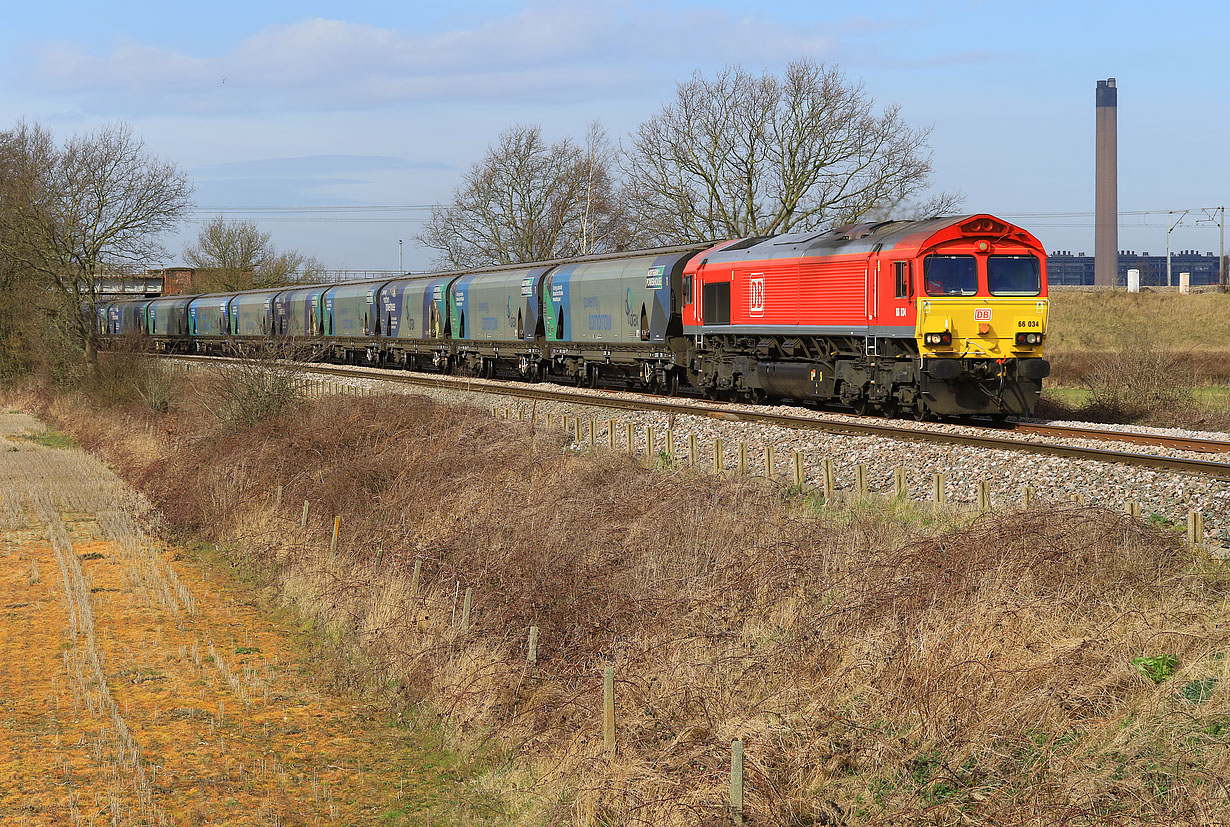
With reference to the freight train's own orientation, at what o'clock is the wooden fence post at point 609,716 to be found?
The wooden fence post is roughly at 2 o'clock from the freight train.

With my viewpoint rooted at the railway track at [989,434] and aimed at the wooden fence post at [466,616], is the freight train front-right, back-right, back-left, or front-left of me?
back-right

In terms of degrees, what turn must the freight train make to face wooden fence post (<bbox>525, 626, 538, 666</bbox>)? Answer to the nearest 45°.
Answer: approximately 45° to its right

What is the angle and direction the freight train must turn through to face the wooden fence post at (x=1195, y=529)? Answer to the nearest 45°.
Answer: approximately 45° to its right

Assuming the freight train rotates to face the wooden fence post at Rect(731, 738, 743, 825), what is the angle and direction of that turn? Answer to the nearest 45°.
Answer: approximately 45° to its right

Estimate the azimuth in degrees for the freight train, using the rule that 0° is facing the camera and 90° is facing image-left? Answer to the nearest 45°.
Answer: approximately 315°

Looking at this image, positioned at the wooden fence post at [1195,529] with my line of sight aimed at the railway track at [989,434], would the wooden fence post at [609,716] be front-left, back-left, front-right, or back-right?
back-left
